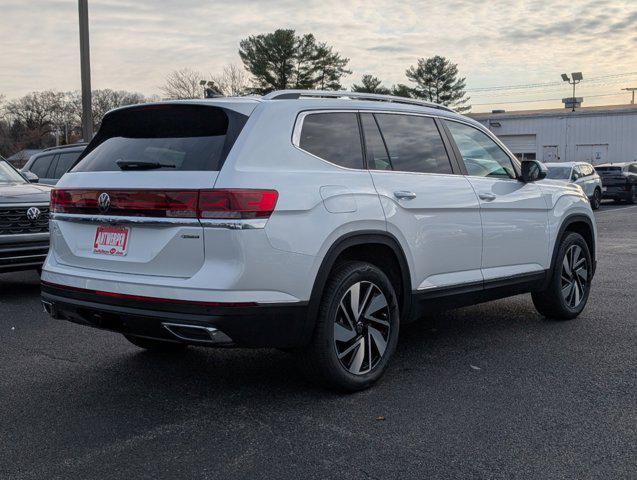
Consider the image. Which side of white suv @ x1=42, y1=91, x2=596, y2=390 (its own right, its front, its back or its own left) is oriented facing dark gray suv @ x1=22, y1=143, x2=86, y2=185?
left

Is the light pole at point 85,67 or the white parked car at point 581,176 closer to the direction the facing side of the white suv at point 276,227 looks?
the white parked car

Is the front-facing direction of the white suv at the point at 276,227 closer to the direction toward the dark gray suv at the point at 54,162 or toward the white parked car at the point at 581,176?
the white parked car

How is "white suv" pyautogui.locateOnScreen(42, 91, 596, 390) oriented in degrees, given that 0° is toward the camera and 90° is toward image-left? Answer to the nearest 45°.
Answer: approximately 225°

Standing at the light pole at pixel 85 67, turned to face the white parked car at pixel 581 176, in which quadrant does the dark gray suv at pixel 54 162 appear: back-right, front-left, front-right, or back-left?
back-right

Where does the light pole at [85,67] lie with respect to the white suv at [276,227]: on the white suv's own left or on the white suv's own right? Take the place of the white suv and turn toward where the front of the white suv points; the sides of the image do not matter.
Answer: on the white suv's own left
